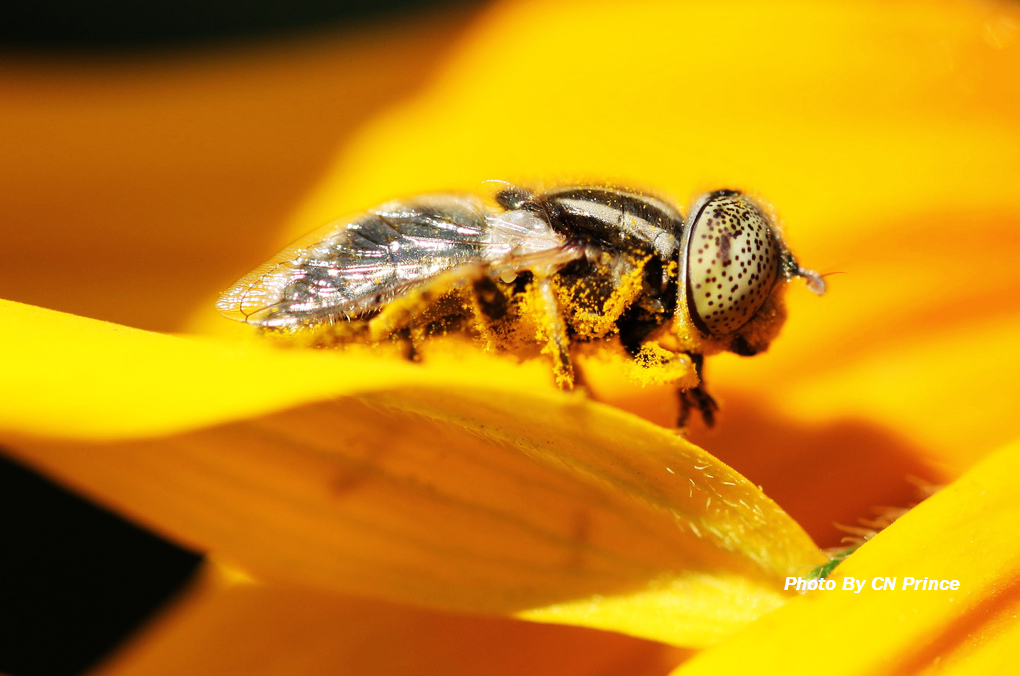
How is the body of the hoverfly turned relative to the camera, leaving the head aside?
to the viewer's right
